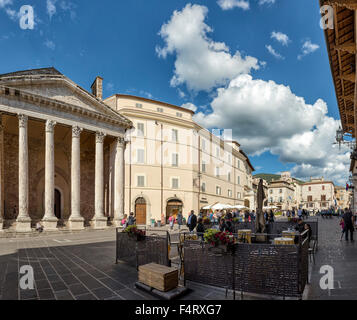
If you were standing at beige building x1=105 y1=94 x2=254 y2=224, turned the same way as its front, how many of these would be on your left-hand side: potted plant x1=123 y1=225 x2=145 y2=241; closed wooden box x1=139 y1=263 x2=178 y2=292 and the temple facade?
0

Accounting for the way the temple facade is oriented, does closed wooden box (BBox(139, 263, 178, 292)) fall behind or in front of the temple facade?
in front

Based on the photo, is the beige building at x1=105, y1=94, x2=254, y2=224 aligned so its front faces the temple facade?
no

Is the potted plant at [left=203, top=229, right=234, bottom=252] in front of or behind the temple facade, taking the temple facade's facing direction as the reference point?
in front

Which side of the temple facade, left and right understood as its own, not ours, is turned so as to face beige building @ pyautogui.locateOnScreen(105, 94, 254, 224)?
left

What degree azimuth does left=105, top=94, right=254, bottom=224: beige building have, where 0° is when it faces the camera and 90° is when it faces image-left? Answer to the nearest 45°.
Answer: approximately 315°

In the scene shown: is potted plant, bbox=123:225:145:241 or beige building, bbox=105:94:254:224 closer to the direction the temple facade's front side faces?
the potted plant

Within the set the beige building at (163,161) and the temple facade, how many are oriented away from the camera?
0

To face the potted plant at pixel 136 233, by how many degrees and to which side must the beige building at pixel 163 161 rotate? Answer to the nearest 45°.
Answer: approximately 45° to its right

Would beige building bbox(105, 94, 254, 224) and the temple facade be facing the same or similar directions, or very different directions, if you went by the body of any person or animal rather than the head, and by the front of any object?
same or similar directions
